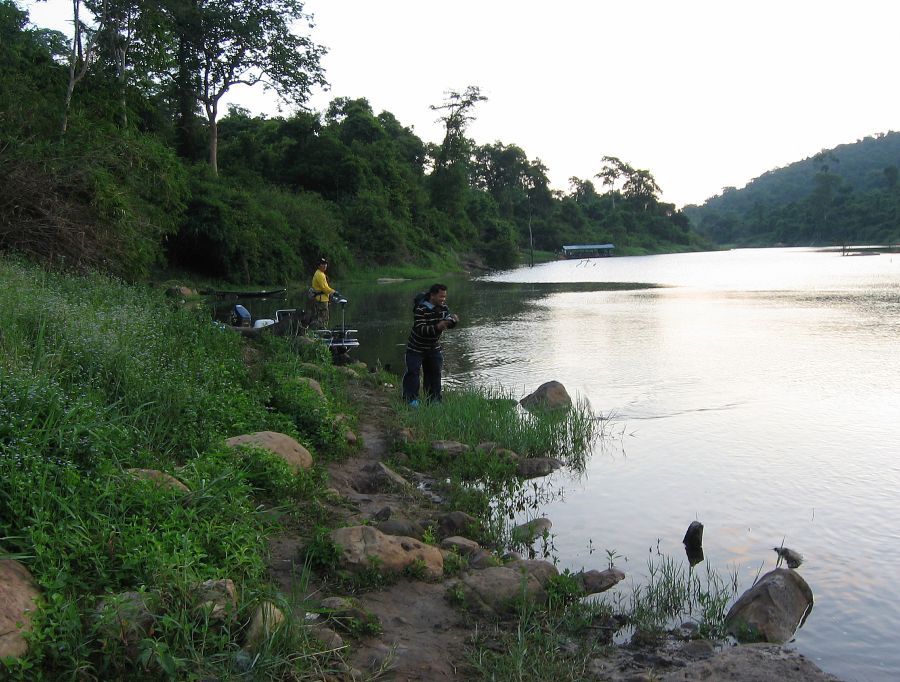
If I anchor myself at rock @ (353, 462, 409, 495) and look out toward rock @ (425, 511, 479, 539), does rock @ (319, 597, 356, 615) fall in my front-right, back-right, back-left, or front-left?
front-right

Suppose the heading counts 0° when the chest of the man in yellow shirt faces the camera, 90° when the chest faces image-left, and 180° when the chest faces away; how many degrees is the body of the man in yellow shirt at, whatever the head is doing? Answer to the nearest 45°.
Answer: approximately 270°

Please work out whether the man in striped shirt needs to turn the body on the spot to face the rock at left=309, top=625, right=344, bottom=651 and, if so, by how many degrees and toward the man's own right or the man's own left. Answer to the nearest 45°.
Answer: approximately 45° to the man's own right

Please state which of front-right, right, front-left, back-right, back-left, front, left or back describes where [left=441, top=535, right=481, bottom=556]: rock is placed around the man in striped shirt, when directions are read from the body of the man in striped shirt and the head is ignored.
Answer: front-right

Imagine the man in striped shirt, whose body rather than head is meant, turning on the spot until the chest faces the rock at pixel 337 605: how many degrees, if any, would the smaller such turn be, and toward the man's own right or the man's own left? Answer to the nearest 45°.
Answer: approximately 45° to the man's own right

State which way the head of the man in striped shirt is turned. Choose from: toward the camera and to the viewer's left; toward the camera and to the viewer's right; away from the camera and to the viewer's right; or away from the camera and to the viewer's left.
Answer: toward the camera and to the viewer's right

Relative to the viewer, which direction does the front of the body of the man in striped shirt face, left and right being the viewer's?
facing the viewer and to the right of the viewer

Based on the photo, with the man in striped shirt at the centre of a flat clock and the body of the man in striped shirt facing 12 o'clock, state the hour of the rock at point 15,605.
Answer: The rock is roughly at 2 o'clock from the man in striped shirt.

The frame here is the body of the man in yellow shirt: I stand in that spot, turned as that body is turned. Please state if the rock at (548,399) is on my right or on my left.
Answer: on my right

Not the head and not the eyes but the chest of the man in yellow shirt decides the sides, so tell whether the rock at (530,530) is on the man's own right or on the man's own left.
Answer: on the man's own right

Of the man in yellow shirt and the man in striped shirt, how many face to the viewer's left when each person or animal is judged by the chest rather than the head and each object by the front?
0

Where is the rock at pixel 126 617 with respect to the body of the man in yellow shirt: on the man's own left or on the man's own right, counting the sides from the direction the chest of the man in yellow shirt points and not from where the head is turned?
on the man's own right

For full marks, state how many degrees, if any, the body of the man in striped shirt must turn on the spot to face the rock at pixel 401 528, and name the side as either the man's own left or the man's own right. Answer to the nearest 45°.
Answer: approximately 45° to the man's own right

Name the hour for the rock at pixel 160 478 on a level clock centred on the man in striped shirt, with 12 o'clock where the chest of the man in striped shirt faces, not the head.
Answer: The rock is roughly at 2 o'clock from the man in striped shirt.

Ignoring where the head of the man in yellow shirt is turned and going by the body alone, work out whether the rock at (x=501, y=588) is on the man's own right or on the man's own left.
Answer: on the man's own right
